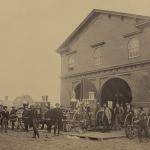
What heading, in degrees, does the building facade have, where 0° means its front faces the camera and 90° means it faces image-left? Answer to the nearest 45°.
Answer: approximately 45°

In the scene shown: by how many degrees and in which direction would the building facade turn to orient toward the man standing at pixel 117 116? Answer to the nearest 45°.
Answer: approximately 45° to its left
